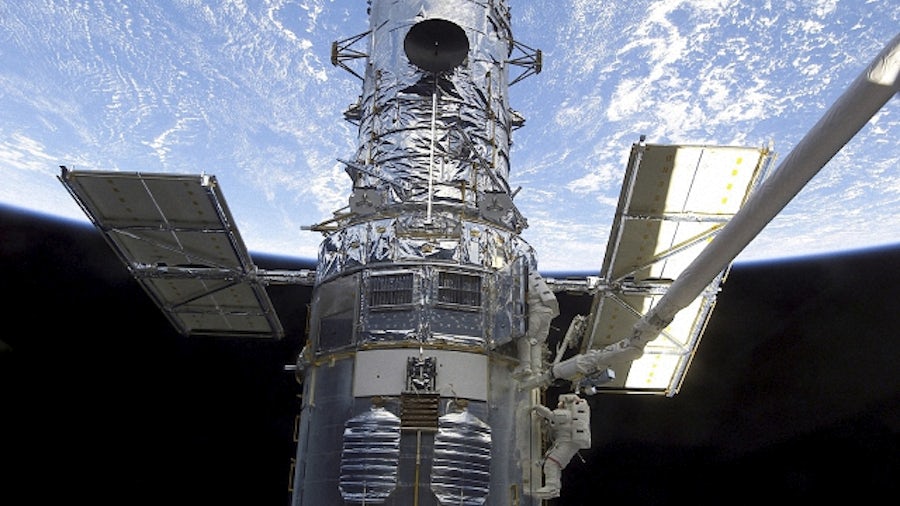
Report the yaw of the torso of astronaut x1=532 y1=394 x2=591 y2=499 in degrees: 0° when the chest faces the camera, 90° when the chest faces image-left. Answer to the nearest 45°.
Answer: approximately 90°
